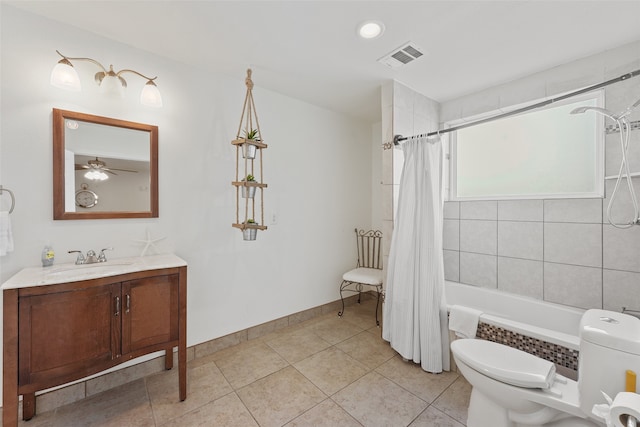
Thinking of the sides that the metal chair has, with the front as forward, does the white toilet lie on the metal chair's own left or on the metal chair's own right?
on the metal chair's own left

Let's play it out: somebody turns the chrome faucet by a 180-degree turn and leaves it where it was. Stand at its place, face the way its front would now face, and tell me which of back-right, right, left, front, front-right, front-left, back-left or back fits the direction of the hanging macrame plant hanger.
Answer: right

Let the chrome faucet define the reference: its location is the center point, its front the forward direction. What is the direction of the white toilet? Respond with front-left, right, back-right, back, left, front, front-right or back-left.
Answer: front-left

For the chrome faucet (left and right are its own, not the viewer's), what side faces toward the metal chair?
left

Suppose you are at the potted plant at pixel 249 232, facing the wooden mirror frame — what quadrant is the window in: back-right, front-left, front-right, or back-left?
back-left

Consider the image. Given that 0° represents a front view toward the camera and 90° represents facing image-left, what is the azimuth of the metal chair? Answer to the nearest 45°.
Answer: approximately 45°

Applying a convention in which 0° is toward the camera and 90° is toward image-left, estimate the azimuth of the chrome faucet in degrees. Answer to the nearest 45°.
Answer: approximately 0°
